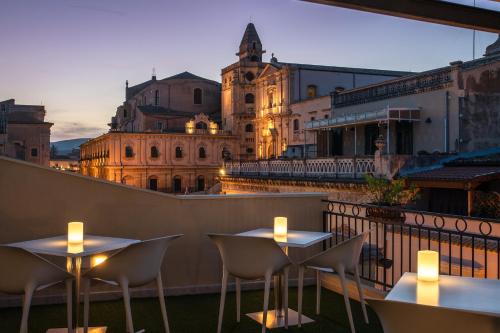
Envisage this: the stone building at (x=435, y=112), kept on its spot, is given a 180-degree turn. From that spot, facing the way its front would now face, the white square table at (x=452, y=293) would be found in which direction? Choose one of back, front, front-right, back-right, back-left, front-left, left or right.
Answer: back-right

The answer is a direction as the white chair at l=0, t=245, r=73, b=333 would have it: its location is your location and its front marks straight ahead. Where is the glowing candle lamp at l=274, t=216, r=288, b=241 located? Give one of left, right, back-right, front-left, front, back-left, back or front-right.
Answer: front-right

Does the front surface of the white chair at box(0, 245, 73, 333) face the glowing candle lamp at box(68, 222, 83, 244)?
yes

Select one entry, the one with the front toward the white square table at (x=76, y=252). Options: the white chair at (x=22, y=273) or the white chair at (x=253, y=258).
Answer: the white chair at (x=22, y=273)

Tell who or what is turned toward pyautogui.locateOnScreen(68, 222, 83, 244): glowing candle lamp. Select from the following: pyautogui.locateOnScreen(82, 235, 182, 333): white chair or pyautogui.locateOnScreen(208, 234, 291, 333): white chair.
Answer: pyautogui.locateOnScreen(82, 235, 182, 333): white chair

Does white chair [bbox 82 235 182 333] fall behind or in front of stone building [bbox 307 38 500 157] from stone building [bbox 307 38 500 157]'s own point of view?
in front

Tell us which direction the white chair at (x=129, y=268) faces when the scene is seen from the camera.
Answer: facing away from the viewer and to the left of the viewer

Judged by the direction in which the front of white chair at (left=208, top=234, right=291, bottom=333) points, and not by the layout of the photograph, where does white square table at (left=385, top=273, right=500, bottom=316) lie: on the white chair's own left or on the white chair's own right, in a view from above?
on the white chair's own right

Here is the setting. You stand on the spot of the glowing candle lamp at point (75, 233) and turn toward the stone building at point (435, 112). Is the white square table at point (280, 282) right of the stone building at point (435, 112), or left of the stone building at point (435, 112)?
right

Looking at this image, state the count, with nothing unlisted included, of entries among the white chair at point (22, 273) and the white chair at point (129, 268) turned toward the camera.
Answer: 0

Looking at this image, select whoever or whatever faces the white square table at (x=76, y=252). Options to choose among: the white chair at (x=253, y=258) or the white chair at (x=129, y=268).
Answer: the white chair at (x=129, y=268)

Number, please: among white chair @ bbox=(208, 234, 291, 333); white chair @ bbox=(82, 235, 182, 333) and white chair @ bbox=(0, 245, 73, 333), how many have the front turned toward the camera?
0

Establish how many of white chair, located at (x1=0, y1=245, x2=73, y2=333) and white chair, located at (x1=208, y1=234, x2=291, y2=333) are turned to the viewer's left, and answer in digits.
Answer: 0

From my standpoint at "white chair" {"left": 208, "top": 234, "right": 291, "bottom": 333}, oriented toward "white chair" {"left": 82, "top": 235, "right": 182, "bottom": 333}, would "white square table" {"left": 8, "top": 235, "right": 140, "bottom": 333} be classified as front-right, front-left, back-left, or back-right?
front-right

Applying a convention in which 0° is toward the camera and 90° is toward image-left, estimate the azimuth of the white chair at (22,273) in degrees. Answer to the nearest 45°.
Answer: approximately 225°

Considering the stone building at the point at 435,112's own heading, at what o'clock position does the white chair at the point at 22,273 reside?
The white chair is roughly at 11 o'clock from the stone building.

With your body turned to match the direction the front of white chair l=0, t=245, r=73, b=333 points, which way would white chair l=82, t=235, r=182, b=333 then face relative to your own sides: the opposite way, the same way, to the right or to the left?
to the left
